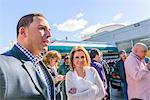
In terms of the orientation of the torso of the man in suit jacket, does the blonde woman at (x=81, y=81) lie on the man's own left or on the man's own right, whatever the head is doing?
on the man's own left
